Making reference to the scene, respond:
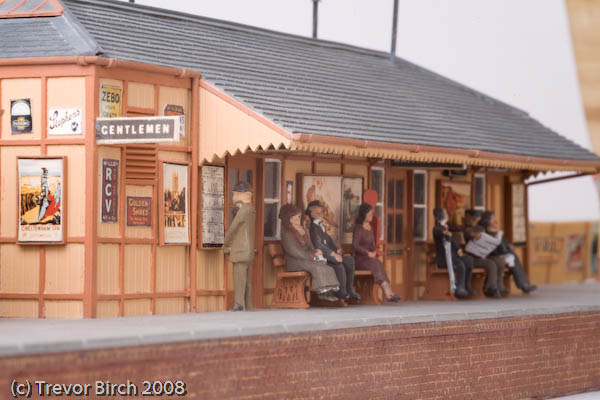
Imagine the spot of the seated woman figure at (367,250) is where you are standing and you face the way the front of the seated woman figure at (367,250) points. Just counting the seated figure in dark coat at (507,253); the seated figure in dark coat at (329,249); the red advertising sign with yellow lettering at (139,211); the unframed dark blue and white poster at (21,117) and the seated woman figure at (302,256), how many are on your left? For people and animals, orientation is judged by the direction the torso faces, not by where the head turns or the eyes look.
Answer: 1

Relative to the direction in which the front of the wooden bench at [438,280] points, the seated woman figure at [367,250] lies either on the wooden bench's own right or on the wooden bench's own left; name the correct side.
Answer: on the wooden bench's own right

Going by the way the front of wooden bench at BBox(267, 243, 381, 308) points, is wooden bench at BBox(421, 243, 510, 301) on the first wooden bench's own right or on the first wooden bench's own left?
on the first wooden bench's own left

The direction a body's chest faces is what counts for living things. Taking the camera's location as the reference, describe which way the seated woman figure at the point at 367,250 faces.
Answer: facing the viewer and to the right of the viewer

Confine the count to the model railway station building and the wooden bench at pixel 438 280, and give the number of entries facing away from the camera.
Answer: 0

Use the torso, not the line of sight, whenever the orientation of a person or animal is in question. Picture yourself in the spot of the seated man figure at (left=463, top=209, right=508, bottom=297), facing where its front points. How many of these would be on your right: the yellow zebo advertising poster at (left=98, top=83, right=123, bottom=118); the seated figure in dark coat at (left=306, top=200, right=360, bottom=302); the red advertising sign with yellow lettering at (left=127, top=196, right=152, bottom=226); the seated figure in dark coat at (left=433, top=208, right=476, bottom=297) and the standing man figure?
5

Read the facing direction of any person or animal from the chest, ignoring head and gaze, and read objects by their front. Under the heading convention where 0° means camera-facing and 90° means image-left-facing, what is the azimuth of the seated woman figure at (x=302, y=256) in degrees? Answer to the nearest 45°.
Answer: approximately 315°

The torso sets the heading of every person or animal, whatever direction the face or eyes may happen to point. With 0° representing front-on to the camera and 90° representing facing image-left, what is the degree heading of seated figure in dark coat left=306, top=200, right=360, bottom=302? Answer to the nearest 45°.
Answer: approximately 315°

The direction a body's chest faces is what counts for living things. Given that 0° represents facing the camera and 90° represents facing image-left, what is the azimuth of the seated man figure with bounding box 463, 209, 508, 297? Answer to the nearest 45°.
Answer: approximately 315°

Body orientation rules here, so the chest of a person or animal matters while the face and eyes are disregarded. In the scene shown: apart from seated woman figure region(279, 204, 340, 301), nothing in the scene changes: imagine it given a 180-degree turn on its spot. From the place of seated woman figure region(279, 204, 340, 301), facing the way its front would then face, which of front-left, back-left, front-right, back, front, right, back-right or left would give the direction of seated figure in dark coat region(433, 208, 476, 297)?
right
